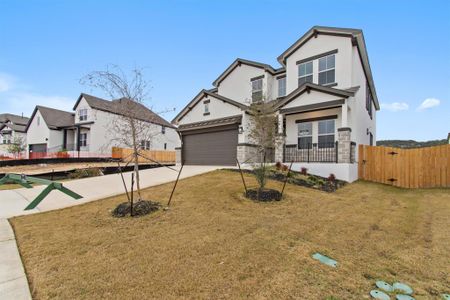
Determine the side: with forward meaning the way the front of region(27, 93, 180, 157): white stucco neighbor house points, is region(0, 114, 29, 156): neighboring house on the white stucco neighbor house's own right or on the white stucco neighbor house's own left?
on the white stucco neighbor house's own right

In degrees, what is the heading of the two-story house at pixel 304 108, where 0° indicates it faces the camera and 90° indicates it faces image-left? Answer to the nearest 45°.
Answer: approximately 45°

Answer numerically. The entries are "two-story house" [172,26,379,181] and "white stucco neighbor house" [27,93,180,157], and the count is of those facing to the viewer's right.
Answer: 0

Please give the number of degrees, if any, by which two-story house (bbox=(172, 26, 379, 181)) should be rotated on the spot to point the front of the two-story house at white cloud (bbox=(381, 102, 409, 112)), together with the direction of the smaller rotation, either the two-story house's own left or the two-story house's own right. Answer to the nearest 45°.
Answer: approximately 180°

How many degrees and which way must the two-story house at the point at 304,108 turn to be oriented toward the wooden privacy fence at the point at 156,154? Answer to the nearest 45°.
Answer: approximately 90° to its right

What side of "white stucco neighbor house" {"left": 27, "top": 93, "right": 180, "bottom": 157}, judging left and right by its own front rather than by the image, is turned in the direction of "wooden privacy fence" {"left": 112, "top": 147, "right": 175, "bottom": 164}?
left

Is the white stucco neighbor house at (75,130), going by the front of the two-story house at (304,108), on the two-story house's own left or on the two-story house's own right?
on the two-story house's own right

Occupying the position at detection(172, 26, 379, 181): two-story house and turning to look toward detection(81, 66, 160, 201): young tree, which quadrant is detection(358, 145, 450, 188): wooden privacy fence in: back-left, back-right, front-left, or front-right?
back-left

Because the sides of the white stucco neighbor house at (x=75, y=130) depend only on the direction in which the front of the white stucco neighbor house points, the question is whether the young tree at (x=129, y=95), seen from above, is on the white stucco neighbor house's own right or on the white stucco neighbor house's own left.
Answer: on the white stucco neighbor house's own left

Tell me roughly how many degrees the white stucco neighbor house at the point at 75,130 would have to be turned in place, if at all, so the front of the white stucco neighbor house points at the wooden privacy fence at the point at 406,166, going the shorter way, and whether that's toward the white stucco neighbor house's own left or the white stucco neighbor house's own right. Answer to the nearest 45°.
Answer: approximately 90° to the white stucco neighbor house's own left

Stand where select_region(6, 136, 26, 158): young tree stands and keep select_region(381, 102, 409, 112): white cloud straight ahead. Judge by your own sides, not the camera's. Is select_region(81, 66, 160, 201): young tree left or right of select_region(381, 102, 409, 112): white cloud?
right
